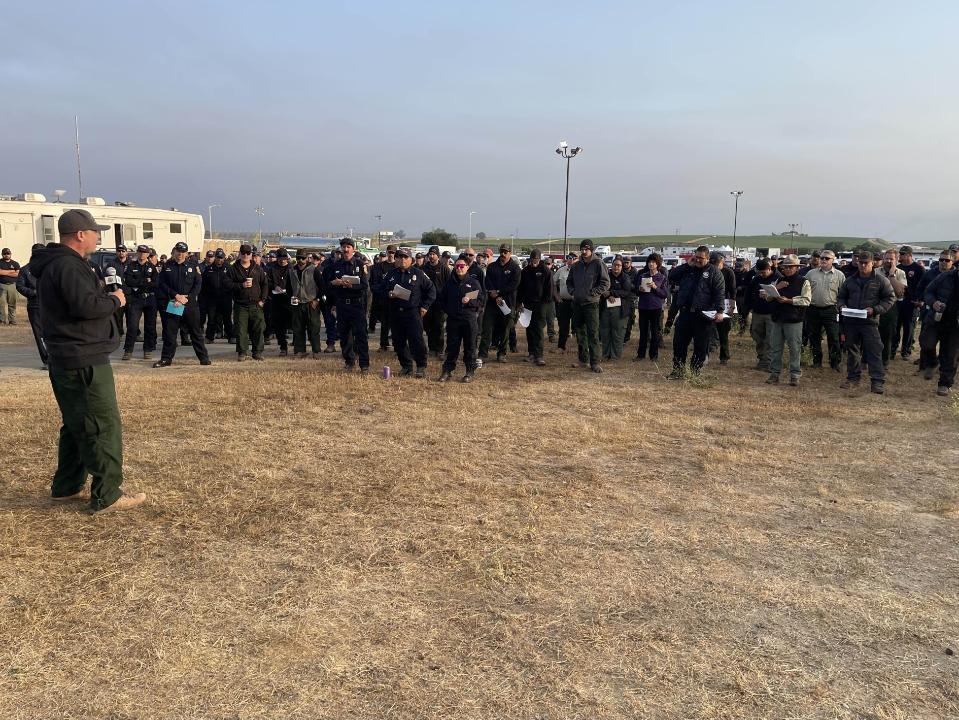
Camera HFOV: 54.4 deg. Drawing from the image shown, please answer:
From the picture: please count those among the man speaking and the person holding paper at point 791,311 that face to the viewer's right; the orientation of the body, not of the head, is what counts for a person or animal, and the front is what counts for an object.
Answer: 1

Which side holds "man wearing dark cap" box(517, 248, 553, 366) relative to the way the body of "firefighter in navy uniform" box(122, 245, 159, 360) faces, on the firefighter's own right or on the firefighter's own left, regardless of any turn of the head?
on the firefighter's own left

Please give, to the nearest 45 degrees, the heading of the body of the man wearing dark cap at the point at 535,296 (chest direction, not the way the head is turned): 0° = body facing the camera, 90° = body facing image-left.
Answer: approximately 0°

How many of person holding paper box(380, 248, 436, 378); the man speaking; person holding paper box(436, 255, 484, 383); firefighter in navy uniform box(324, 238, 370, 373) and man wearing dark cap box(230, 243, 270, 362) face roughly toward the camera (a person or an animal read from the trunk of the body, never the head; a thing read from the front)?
4

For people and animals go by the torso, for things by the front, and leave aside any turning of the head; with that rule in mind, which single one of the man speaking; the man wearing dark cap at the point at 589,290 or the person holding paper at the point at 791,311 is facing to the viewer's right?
the man speaking

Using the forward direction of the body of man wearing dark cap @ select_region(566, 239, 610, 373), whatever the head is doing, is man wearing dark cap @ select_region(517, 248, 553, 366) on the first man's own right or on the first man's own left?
on the first man's own right

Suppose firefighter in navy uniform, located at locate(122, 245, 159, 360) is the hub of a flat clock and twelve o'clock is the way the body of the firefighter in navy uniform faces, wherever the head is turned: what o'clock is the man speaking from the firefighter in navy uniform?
The man speaking is roughly at 12 o'clock from the firefighter in navy uniform.

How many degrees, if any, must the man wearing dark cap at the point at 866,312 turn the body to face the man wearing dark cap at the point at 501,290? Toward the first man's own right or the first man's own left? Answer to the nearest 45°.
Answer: approximately 45° to the first man's own right
